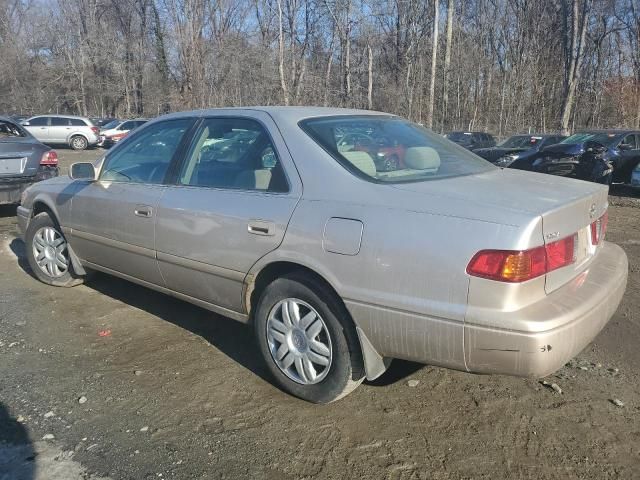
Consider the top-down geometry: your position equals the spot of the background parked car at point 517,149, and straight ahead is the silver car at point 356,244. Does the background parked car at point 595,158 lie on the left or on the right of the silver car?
left

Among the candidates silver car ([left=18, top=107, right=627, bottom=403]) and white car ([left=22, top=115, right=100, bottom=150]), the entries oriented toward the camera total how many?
0

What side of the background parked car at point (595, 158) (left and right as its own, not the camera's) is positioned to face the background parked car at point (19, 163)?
front

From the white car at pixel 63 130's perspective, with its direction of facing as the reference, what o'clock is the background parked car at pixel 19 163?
The background parked car is roughly at 9 o'clock from the white car.

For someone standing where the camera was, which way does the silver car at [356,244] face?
facing away from the viewer and to the left of the viewer

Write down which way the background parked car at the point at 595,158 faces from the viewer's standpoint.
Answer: facing the viewer and to the left of the viewer

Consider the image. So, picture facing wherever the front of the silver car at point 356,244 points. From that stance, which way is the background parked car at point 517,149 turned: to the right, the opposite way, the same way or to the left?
to the left

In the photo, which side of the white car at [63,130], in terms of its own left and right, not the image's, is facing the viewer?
left

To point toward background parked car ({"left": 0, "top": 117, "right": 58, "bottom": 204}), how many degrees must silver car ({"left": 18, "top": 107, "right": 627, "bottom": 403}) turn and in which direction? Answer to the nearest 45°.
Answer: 0° — it already faces it

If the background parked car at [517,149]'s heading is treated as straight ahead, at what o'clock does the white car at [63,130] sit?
The white car is roughly at 2 o'clock from the background parked car.

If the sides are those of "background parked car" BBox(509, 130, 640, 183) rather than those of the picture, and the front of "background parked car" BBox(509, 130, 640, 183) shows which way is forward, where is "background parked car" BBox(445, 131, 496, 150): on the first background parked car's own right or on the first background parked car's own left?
on the first background parked car's own right

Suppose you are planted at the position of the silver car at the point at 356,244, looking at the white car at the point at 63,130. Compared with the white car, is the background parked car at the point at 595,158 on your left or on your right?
right
